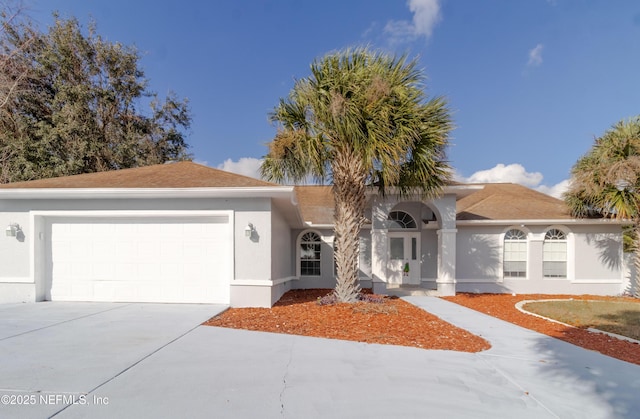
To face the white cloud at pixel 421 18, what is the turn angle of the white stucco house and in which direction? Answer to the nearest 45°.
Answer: approximately 135° to its left

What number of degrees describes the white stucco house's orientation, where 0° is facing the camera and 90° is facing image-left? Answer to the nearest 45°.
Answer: approximately 0°

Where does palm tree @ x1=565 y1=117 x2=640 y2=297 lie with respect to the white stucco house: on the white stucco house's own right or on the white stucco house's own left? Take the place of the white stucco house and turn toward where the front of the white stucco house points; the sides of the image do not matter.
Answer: on the white stucco house's own left
